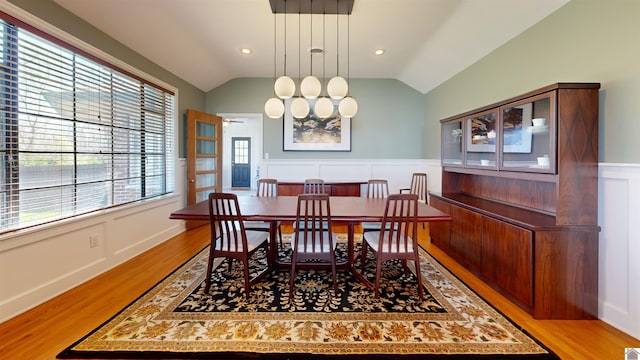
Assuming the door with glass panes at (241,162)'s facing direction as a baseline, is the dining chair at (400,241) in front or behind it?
in front

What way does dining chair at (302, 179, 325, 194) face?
toward the camera

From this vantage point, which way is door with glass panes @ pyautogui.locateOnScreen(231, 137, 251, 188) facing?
toward the camera

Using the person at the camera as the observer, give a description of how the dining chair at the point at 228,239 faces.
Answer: facing away from the viewer and to the right of the viewer

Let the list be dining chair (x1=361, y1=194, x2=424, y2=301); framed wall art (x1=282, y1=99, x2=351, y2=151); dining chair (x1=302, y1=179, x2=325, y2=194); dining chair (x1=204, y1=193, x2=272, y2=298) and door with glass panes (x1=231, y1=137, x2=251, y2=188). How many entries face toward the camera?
3

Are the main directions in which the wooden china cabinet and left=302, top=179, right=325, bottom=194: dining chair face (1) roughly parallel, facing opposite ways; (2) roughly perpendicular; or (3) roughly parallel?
roughly perpendicular

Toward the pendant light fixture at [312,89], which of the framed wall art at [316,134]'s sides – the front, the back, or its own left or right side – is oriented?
front

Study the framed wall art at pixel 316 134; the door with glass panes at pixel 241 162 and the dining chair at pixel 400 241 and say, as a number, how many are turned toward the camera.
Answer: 2

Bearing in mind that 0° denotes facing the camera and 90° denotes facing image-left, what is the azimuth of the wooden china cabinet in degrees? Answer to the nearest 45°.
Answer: approximately 45°

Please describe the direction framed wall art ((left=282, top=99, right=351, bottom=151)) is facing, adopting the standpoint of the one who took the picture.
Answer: facing the viewer

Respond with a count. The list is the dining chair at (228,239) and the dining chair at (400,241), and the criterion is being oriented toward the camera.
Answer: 0

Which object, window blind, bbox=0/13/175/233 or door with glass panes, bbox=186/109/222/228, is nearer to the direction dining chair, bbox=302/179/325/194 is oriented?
the window blind

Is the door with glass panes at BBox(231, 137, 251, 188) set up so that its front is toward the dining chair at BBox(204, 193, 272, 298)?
yes

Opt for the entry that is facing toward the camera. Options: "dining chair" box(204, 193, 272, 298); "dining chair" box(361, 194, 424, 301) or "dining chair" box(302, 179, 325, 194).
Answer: "dining chair" box(302, 179, 325, 194)

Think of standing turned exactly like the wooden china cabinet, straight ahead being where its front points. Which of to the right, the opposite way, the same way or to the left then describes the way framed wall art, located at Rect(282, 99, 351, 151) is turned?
to the left

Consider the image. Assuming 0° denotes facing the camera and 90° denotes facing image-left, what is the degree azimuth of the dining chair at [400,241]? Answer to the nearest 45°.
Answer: approximately 135°
